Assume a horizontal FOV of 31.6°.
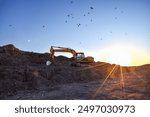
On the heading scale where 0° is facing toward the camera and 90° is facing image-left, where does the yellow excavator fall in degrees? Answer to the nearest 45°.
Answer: approximately 90°
